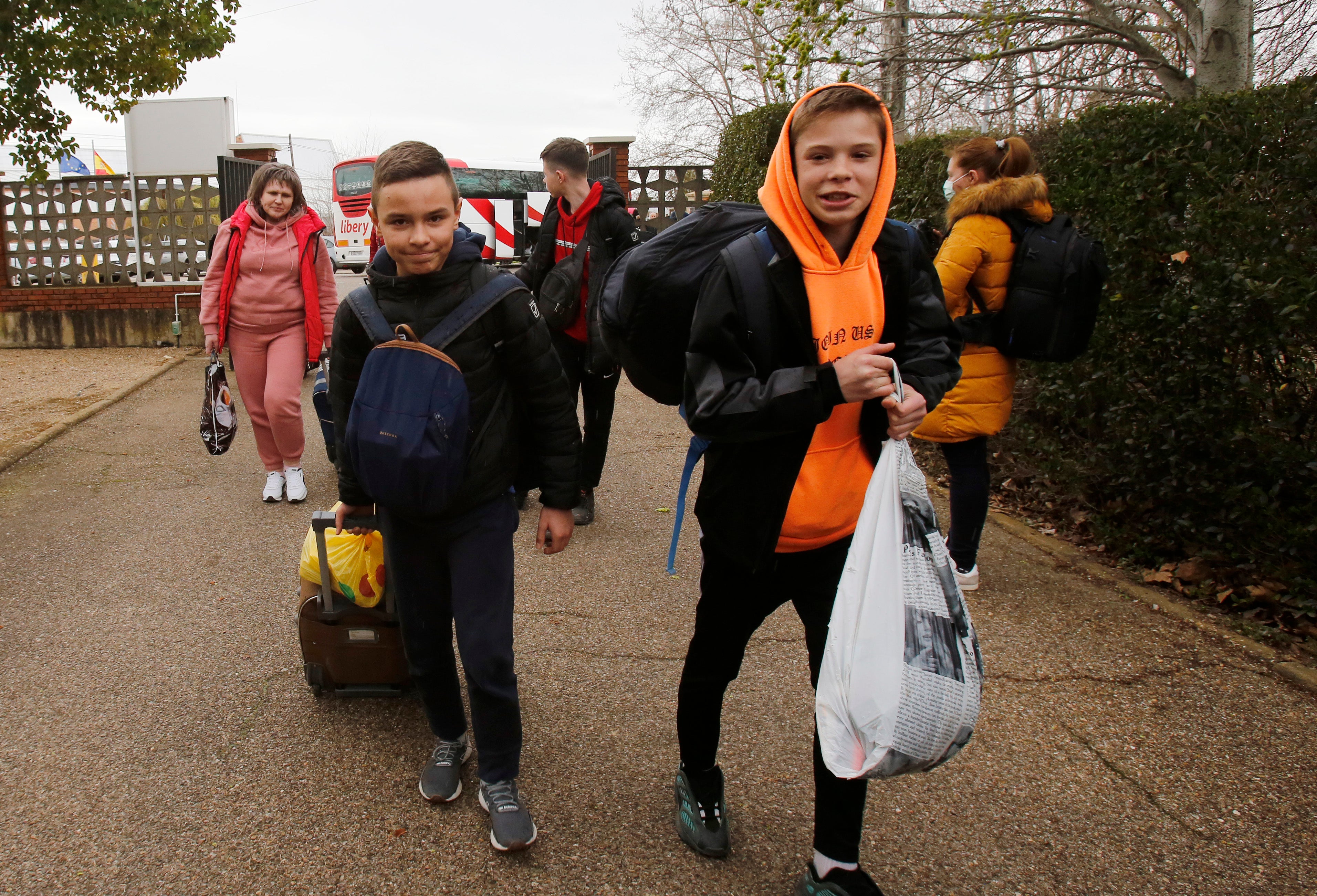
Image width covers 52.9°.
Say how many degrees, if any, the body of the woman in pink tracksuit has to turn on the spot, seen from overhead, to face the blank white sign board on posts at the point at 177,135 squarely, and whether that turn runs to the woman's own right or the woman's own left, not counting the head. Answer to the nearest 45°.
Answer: approximately 180°

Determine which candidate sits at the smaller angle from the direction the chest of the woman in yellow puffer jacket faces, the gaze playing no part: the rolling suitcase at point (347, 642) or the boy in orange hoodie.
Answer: the rolling suitcase

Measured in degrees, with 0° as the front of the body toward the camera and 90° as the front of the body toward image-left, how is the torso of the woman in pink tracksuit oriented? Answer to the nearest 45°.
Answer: approximately 0°

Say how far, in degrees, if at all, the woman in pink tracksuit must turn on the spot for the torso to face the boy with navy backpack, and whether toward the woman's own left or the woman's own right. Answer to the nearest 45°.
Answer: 0° — they already face them

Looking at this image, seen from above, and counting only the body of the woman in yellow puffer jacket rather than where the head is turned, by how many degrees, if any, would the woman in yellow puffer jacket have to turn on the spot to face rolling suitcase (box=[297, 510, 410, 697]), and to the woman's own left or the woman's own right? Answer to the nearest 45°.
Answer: approximately 45° to the woman's own left

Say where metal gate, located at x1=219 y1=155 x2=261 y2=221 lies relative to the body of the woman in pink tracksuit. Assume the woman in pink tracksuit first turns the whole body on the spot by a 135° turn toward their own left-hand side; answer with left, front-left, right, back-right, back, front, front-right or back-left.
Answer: front-left

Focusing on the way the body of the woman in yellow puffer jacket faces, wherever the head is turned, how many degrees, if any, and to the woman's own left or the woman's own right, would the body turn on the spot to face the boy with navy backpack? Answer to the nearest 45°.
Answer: approximately 45° to the woman's own left

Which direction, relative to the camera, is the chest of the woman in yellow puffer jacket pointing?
to the viewer's left
